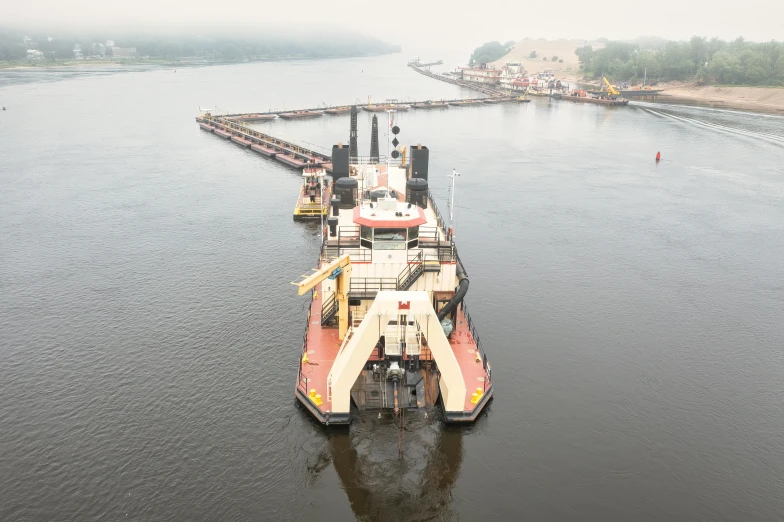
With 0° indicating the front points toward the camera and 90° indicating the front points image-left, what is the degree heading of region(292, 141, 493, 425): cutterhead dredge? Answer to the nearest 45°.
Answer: approximately 0°
